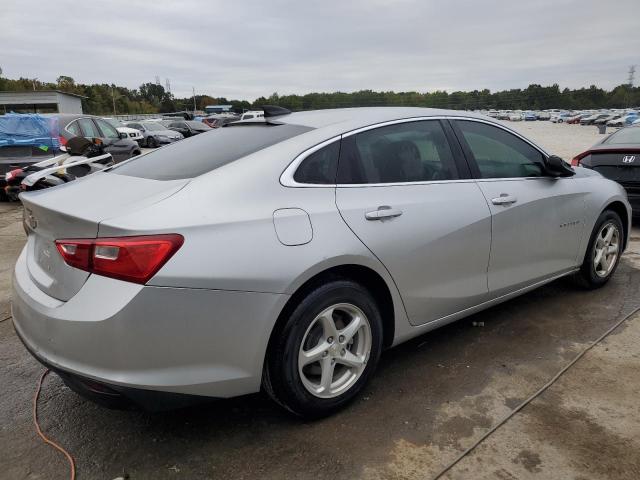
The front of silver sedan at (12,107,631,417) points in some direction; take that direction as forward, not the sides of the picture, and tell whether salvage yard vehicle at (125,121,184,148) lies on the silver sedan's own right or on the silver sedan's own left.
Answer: on the silver sedan's own left

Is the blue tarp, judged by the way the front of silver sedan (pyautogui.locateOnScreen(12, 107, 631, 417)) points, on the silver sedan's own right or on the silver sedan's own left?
on the silver sedan's own left

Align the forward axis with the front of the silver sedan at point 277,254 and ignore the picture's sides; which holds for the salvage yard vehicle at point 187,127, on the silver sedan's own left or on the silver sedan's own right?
on the silver sedan's own left

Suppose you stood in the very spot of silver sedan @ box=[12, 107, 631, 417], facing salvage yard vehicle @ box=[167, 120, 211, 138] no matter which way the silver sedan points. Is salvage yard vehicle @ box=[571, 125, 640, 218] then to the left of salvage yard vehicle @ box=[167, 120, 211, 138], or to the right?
right

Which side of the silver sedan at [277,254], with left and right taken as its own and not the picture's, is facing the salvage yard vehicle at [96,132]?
left

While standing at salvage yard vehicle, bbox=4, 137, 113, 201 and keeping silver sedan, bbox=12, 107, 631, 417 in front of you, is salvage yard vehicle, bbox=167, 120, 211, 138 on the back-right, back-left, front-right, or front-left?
back-left

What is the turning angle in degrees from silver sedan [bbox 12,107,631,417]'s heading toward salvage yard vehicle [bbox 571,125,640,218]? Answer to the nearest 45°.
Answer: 0° — it already faces it

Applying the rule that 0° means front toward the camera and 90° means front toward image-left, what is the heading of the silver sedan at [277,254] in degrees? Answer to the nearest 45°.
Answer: approximately 225°
